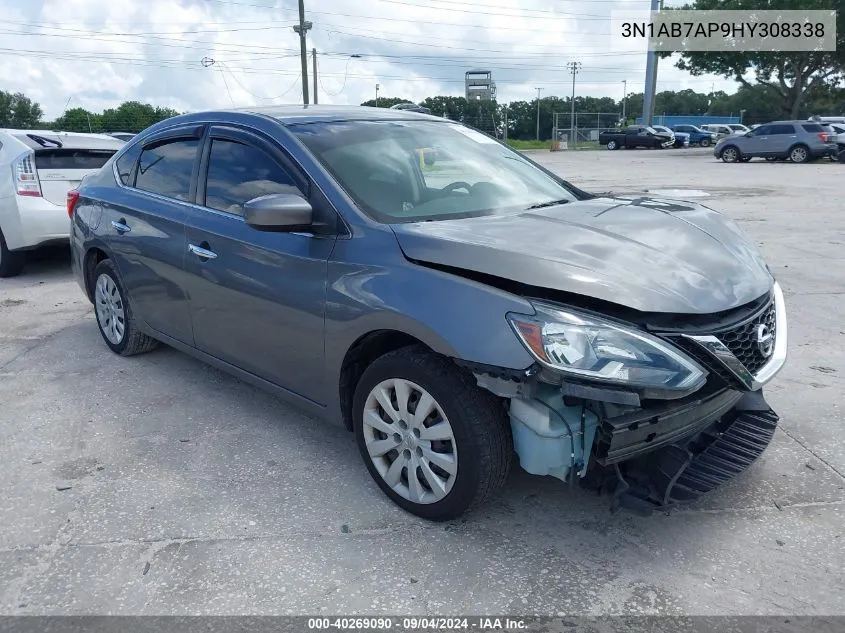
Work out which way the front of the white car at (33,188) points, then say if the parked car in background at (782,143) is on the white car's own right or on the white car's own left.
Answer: on the white car's own right

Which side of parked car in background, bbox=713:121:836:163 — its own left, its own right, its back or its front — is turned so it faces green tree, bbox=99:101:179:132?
front

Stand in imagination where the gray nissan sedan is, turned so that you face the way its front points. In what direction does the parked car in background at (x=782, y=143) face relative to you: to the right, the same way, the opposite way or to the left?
the opposite way

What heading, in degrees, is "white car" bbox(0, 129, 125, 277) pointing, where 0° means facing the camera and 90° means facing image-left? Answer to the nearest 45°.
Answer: approximately 135°

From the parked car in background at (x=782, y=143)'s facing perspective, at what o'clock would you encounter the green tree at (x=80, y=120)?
The green tree is roughly at 12 o'clock from the parked car in background.

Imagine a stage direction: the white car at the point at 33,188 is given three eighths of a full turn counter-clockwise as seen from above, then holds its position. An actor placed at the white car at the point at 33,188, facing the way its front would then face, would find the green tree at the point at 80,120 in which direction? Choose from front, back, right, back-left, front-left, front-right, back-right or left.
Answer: back

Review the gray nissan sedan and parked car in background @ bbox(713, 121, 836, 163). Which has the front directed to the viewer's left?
the parked car in background

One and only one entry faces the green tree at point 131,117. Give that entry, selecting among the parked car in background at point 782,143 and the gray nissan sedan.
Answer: the parked car in background

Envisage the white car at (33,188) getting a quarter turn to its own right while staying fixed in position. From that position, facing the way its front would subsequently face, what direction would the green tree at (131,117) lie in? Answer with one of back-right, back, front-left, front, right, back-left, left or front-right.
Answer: front-left

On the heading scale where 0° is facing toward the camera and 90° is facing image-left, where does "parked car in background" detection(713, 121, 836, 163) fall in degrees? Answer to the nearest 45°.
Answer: approximately 90°

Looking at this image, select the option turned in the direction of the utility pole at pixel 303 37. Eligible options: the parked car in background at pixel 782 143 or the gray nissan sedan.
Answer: the parked car in background

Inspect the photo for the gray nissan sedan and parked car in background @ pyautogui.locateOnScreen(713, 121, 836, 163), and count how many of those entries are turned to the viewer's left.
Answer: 1

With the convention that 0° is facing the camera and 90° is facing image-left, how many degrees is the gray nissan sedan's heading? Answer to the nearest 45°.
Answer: approximately 315°

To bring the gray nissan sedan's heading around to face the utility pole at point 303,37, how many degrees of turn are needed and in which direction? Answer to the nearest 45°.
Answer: approximately 135° to its left

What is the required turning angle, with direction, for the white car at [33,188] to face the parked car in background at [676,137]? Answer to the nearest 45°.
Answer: approximately 90° to its right

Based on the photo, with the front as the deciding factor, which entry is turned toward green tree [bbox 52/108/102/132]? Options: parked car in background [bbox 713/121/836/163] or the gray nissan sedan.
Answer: the parked car in background
